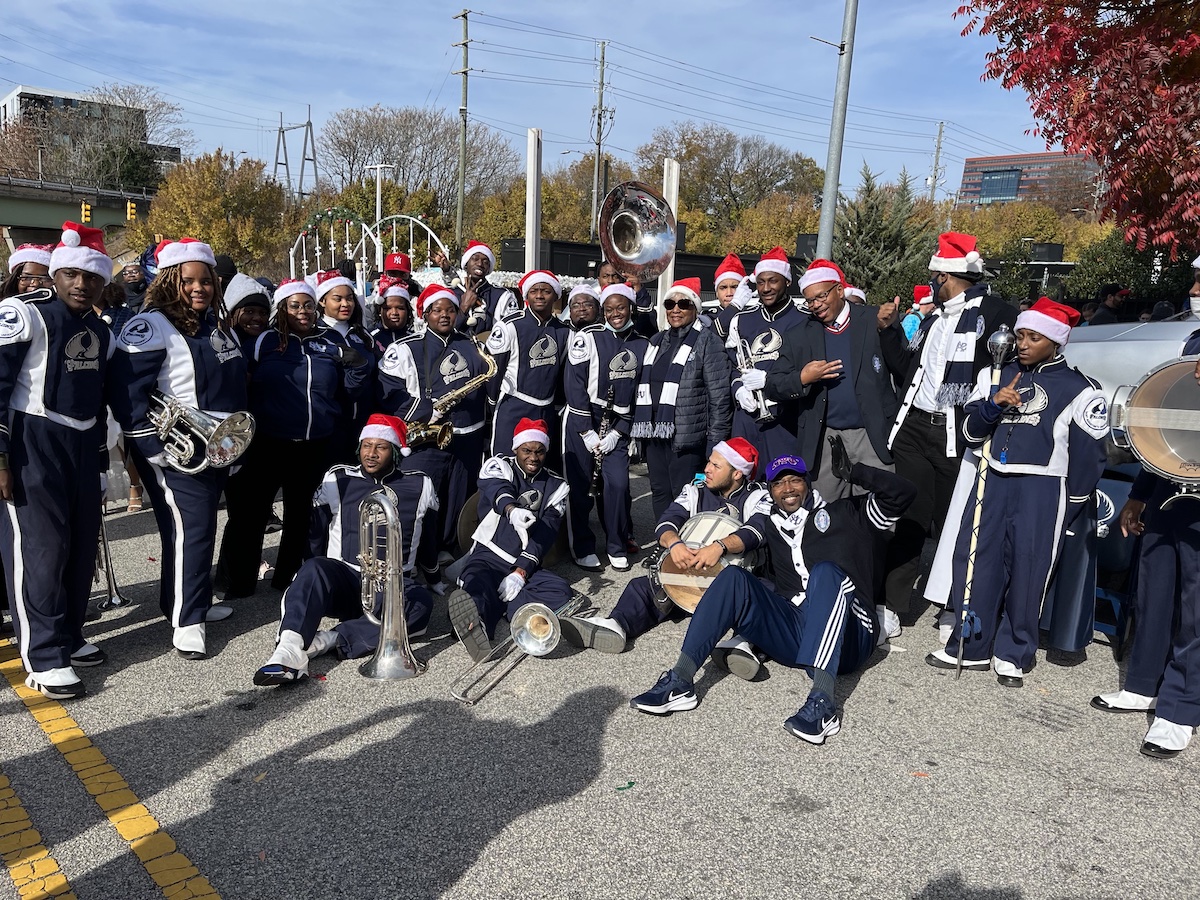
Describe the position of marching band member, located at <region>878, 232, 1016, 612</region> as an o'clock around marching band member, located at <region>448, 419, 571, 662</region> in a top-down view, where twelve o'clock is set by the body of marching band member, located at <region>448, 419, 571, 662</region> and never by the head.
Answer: marching band member, located at <region>878, 232, 1016, 612</region> is roughly at 9 o'clock from marching band member, located at <region>448, 419, 571, 662</region>.

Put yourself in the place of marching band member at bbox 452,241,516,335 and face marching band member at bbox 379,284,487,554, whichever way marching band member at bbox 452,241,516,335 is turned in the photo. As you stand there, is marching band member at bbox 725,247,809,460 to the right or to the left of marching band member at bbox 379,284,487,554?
left

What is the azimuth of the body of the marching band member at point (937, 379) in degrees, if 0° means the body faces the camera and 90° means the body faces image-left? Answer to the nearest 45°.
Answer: approximately 45°

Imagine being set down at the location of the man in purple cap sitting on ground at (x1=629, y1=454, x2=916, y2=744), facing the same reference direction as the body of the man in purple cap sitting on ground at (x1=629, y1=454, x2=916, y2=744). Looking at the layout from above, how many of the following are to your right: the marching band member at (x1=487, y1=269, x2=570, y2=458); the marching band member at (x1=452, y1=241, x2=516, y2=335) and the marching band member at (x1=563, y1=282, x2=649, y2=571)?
3

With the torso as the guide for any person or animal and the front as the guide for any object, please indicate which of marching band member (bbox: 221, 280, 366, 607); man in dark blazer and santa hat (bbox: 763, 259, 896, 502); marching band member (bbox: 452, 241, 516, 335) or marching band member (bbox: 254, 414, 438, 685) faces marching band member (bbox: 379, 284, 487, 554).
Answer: marching band member (bbox: 452, 241, 516, 335)

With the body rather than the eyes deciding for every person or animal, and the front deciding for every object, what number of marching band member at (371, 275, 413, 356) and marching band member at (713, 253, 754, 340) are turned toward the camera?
2

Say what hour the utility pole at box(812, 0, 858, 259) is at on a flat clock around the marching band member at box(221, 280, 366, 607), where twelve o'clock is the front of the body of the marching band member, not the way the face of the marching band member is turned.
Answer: The utility pole is roughly at 8 o'clock from the marching band member.

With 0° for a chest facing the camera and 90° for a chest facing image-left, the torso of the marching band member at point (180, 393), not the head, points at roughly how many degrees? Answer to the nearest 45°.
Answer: approximately 315°
